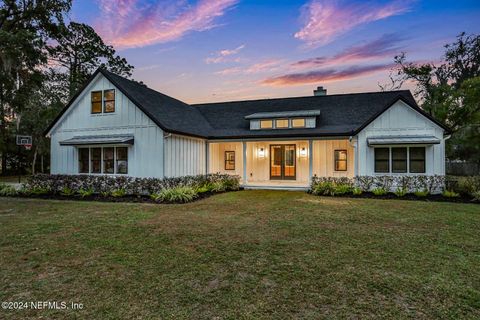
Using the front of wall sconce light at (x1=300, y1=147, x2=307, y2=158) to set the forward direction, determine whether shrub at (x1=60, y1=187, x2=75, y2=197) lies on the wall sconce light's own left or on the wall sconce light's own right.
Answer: on the wall sconce light's own right

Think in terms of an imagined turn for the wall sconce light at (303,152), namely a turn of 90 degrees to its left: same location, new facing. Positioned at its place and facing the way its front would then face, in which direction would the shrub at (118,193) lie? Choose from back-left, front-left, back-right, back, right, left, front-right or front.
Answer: back-right

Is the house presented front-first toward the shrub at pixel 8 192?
no

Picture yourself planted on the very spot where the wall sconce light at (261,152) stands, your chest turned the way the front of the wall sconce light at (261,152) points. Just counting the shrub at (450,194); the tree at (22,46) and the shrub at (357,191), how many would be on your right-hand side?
1

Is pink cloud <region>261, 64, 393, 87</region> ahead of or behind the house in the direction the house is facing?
behind

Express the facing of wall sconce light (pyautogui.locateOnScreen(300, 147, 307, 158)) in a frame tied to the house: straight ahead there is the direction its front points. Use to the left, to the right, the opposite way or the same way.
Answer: the same way

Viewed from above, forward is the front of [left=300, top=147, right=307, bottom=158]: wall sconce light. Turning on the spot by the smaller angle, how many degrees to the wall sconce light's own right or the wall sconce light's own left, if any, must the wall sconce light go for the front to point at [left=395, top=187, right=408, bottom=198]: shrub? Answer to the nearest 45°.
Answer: approximately 45° to the wall sconce light's own left

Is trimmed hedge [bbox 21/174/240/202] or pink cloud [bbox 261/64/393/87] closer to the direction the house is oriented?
the trimmed hedge

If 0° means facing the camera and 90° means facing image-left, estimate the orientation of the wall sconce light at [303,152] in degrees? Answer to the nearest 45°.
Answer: approximately 0°

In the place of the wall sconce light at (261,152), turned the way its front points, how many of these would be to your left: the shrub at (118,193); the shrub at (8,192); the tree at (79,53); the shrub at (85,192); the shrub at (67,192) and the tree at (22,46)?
0

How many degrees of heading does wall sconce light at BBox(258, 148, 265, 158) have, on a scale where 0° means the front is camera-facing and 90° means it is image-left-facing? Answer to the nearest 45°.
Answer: approximately 0°

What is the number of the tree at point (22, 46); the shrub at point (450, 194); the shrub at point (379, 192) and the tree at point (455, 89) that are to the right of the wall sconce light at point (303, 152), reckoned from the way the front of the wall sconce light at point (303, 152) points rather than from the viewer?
1

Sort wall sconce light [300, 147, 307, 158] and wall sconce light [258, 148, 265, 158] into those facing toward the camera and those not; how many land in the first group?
2

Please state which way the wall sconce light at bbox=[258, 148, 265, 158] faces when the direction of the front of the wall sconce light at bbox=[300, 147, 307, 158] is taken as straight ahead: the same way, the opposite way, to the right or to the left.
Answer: the same way

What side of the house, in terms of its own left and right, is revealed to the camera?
front

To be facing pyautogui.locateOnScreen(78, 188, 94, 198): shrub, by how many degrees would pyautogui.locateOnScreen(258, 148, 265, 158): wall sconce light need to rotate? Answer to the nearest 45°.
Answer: approximately 45° to its right

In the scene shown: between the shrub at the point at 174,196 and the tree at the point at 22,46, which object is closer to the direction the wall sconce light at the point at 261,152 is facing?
the shrub

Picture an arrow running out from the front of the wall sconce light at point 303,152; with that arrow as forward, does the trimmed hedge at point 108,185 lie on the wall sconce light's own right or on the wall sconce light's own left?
on the wall sconce light's own right
